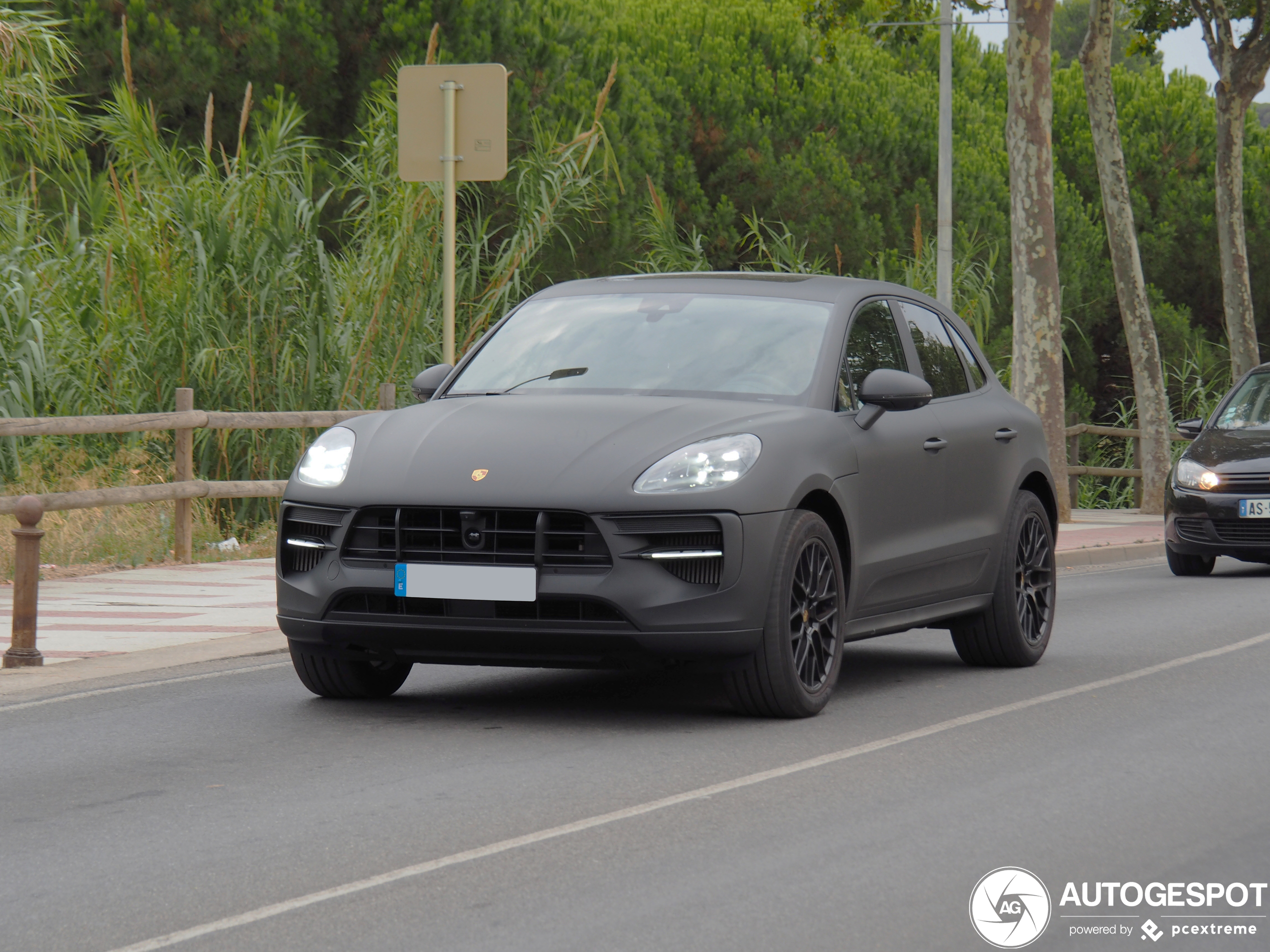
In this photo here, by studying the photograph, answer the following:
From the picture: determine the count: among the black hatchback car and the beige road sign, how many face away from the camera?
1

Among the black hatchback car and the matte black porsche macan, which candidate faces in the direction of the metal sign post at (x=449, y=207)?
the black hatchback car

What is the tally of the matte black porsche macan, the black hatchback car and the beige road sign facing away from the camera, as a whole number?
1

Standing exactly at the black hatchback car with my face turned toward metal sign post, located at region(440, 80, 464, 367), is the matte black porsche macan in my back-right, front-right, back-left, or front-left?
front-left

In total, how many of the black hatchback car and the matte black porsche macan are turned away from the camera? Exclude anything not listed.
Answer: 0

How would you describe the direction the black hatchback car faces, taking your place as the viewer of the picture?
facing the viewer and to the left of the viewer

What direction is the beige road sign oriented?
away from the camera

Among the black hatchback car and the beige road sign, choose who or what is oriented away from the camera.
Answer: the beige road sign

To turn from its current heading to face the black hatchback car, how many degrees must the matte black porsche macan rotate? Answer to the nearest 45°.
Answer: approximately 180°

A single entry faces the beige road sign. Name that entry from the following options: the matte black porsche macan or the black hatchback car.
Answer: the black hatchback car

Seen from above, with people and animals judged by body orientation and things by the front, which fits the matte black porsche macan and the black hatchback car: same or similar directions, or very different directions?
same or similar directions

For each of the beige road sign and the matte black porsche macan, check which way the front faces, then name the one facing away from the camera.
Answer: the beige road sign

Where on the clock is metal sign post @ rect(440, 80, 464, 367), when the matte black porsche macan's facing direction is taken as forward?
The metal sign post is roughly at 4 o'clock from the matte black porsche macan.

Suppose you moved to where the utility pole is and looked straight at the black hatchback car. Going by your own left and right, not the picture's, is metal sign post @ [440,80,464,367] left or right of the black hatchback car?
right

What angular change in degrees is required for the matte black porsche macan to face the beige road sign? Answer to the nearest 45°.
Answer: approximately 135° to its right

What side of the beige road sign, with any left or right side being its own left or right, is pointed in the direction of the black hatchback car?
right
